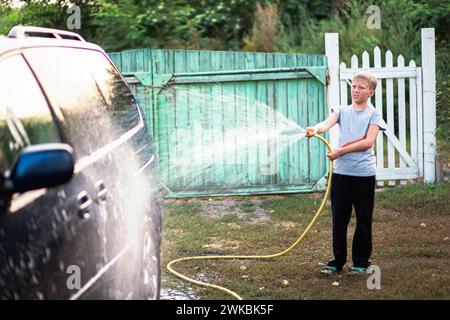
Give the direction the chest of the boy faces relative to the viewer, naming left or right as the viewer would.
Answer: facing the viewer and to the left of the viewer

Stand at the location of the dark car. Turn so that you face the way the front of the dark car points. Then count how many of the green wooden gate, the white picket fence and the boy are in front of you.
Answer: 0

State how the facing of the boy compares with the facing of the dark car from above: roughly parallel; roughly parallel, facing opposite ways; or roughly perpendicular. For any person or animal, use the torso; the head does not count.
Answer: roughly parallel

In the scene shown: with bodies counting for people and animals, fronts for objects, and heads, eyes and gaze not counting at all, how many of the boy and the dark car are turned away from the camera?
0

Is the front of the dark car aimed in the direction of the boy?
no

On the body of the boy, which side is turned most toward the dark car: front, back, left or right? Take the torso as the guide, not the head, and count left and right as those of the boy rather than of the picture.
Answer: front

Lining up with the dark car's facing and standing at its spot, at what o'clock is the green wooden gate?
The green wooden gate is roughly at 5 o'clock from the dark car.

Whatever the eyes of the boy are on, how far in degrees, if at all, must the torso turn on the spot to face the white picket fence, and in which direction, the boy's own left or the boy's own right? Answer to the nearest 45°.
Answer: approximately 135° to the boy's own right

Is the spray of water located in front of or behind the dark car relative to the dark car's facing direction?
behind

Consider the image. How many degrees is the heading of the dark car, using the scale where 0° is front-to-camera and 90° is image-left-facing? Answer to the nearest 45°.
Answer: approximately 45°

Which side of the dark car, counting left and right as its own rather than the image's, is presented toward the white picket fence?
back
